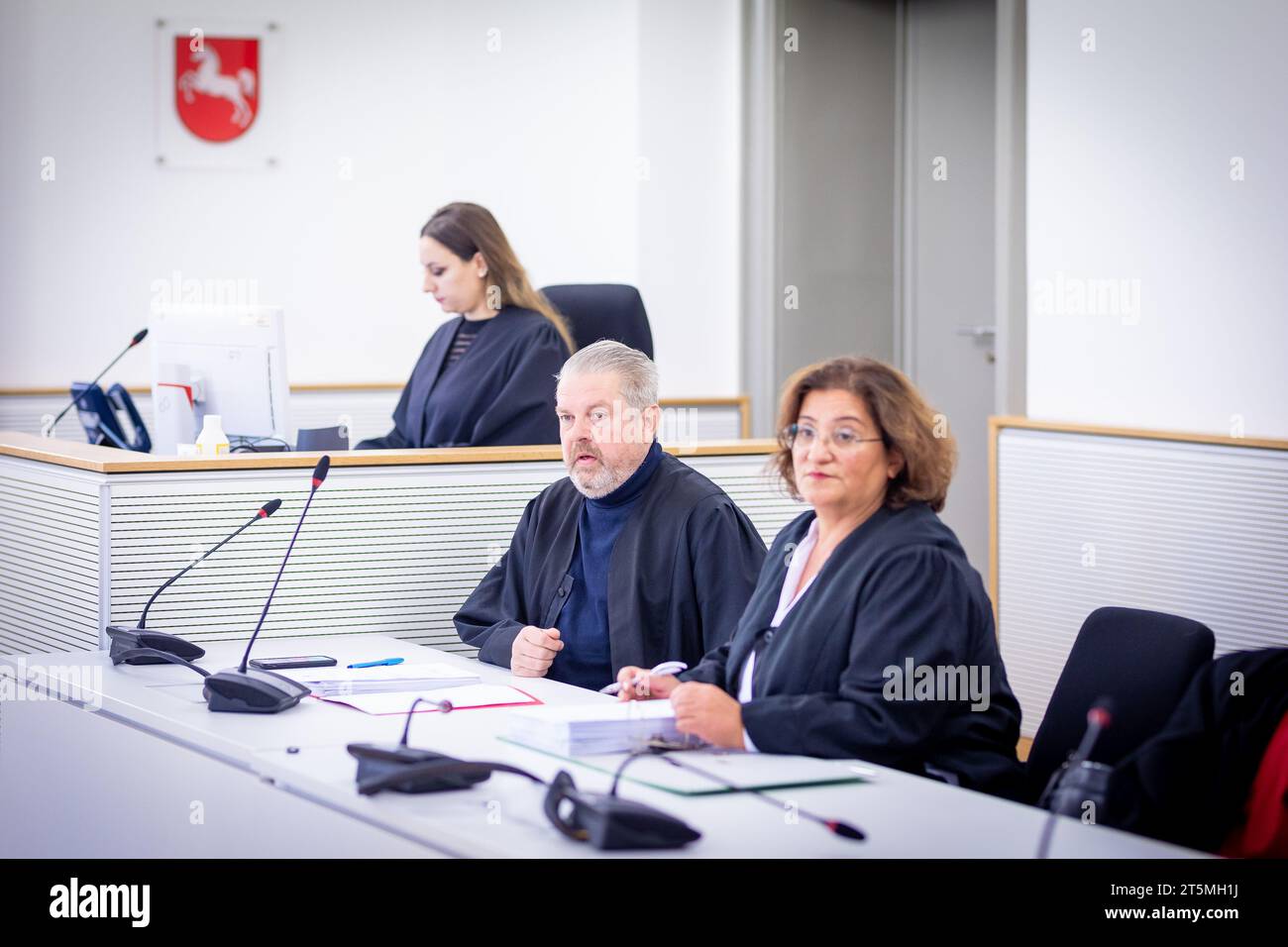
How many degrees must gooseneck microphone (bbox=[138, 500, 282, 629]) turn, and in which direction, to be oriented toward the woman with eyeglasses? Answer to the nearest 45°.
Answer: approximately 45° to its right

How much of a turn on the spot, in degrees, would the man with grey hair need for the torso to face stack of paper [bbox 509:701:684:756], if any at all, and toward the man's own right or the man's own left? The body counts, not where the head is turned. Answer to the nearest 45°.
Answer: approximately 45° to the man's own left

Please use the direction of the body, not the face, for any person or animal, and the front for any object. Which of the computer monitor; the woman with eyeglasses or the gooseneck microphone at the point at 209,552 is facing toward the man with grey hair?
the gooseneck microphone

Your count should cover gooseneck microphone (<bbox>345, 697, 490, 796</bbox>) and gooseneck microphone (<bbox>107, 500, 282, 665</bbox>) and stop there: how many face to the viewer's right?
2

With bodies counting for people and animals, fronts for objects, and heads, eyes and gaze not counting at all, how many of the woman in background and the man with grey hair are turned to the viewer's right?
0

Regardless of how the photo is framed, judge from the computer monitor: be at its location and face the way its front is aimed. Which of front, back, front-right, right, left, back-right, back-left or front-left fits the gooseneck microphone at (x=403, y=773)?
back-right

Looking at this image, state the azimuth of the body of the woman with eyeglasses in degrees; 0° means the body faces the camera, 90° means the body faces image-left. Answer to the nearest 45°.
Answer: approximately 45°

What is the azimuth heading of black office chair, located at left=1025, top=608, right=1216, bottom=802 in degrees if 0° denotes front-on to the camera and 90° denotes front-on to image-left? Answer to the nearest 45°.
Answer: approximately 45°
